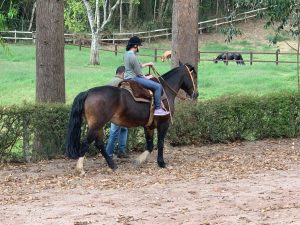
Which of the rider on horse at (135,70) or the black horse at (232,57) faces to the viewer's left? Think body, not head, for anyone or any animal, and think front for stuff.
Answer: the black horse

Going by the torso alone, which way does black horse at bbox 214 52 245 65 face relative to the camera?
to the viewer's left

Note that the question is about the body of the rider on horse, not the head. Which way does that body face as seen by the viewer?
to the viewer's right

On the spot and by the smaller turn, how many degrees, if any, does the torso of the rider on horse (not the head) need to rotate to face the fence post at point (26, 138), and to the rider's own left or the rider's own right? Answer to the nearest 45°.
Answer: approximately 180°

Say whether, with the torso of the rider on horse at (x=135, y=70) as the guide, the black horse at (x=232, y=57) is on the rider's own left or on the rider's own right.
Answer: on the rider's own left

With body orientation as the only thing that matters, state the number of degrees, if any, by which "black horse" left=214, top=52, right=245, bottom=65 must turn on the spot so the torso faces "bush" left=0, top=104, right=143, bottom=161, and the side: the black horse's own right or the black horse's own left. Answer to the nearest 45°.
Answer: approximately 90° to the black horse's own left

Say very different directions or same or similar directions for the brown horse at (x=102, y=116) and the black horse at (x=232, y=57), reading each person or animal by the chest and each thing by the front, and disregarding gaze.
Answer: very different directions

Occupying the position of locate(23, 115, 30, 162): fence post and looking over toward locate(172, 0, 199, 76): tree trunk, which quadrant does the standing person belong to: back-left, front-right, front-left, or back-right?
front-right

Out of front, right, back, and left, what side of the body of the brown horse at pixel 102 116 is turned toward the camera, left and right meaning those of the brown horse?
right

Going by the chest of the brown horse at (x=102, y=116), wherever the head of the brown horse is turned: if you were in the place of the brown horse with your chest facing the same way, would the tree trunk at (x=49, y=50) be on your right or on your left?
on your left

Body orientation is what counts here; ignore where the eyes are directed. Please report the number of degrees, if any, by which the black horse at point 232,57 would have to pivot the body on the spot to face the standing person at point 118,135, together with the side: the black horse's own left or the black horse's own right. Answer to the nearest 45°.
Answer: approximately 90° to the black horse's own left

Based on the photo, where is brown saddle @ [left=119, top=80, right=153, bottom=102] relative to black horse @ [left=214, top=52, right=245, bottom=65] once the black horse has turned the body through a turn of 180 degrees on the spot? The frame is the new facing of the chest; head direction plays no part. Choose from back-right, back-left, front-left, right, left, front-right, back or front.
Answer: right
